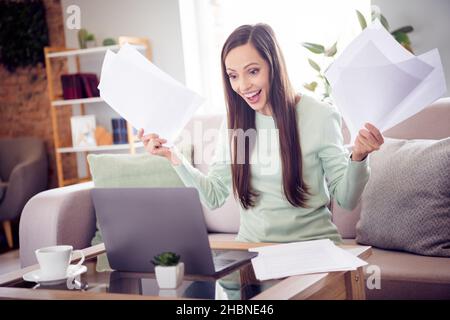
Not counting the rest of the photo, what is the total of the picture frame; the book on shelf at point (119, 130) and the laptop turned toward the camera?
2

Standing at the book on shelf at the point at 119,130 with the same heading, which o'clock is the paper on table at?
The paper on table is roughly at 12 o'clock from the book on shelf.

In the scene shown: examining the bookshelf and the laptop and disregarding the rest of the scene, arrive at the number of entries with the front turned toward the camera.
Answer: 1

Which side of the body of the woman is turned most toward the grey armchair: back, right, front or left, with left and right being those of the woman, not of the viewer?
right

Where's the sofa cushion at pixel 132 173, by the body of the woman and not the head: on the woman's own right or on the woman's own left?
on the woman's own right

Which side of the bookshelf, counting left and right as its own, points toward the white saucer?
front

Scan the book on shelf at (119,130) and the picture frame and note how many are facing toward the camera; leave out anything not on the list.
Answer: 2

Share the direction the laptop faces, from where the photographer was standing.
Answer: facing away from the viewer and to the right of the viewer

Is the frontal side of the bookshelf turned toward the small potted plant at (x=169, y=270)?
yes
